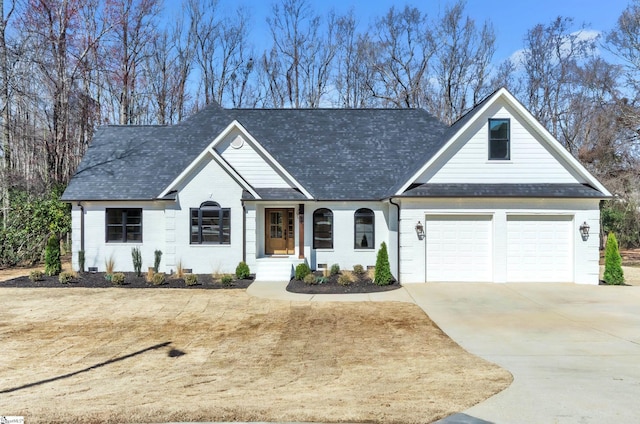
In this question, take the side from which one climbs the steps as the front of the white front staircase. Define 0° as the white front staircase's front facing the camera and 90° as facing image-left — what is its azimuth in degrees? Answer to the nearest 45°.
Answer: approximately 0°

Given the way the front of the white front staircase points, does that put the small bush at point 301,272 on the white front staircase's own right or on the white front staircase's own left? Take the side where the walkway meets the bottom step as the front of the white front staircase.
on the white front staircase's own left

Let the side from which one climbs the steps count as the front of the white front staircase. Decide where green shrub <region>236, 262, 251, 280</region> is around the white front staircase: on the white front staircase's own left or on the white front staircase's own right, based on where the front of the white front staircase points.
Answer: on the white front staircase's own right

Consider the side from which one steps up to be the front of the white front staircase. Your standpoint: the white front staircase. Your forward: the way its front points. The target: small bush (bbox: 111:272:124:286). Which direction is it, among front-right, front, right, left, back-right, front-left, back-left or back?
right

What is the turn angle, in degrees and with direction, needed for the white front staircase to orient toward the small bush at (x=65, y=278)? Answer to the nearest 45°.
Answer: approximately 90° to its right

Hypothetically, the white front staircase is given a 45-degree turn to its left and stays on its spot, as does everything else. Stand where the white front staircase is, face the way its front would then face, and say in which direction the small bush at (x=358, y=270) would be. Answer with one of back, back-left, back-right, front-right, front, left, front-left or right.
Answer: front-left

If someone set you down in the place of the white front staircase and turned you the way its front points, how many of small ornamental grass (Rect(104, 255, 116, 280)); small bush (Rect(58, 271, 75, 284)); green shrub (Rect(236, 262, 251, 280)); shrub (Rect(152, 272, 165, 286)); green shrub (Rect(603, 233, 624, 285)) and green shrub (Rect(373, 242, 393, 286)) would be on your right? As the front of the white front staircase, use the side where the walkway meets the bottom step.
4

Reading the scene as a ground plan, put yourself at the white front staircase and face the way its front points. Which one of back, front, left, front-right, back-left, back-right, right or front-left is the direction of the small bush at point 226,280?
front-right

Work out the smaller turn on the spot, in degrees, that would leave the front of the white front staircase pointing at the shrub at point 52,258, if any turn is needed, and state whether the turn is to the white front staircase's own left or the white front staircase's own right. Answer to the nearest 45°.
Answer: approximately 90° to the white front staircase's own right

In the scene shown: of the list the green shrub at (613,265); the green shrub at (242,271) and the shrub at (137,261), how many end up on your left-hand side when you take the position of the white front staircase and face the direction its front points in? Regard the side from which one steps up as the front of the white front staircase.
1

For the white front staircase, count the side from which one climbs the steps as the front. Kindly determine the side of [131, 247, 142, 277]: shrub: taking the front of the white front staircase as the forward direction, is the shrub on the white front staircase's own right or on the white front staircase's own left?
on the white front staircase's own right

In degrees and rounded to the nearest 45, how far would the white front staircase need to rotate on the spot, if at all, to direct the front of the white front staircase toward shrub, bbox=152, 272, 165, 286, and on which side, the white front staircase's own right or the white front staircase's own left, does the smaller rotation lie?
approximately 90° to the white front staircase's own right

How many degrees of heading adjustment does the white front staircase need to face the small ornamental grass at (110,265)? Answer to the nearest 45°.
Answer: approximately 90° to its right

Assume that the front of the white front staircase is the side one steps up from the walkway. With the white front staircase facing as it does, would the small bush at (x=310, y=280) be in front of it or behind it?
in front
